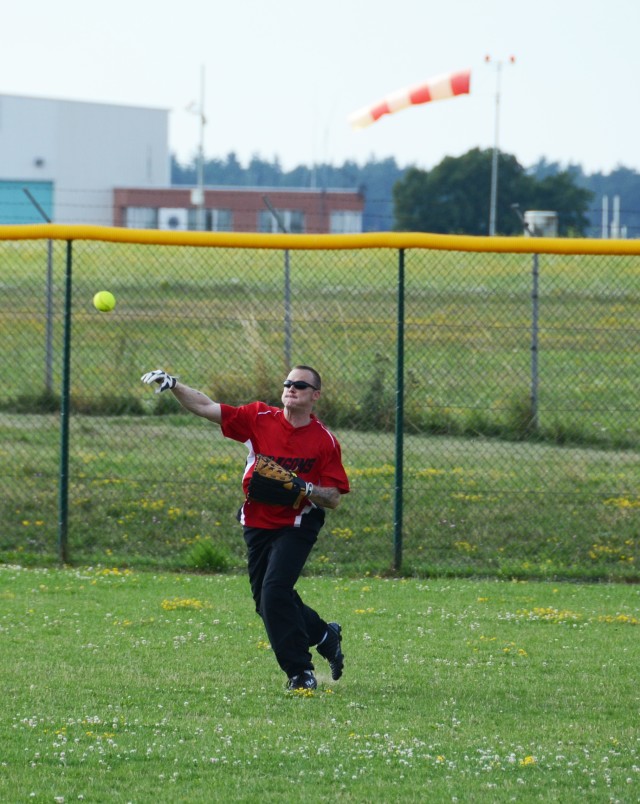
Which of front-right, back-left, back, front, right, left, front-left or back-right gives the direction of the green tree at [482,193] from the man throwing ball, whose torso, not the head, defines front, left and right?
back

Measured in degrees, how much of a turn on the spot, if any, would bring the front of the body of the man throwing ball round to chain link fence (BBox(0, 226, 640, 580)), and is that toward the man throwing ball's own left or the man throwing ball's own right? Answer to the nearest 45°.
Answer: approximately 180°

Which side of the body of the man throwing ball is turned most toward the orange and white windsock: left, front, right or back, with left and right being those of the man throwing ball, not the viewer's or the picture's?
back

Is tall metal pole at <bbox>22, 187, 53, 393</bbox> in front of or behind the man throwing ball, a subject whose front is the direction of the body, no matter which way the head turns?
behind

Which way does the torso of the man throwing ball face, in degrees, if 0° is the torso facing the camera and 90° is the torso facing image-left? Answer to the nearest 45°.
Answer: approximately 0°

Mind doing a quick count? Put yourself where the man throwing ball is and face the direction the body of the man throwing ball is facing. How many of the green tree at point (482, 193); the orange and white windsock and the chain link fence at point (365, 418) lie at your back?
3
